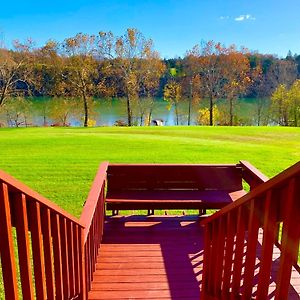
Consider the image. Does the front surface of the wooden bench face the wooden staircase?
yes

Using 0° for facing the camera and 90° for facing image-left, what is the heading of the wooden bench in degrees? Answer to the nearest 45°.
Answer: approximately 0°

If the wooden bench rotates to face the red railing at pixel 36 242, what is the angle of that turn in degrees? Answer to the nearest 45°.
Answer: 0° — it already faces it
